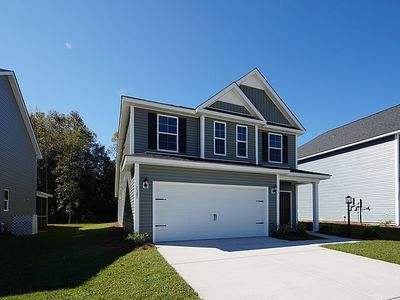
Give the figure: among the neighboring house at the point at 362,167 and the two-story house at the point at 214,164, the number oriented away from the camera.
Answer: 0

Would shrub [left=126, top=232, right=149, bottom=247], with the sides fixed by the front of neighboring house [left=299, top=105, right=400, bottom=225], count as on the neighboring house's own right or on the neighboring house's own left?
on the neighboring house's own right

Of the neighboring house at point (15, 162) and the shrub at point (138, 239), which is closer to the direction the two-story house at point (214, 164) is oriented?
the shrub

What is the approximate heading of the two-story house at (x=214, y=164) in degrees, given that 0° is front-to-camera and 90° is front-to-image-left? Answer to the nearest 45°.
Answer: approximately 315°

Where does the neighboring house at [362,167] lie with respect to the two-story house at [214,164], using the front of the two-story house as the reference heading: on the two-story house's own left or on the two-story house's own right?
on the two-story house's own left

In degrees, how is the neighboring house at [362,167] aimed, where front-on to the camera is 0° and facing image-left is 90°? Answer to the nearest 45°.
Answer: approximately 315°

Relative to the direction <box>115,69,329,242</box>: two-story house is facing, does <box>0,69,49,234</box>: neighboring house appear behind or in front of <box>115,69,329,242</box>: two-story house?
behind

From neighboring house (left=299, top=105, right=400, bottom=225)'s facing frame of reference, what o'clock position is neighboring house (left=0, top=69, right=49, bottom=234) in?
neighboring house (left=0, top=69, right=49, bottom=234) is roughly at 3 o'clock from neighboring house (left=299, top=105, right=400, bottom=225).
